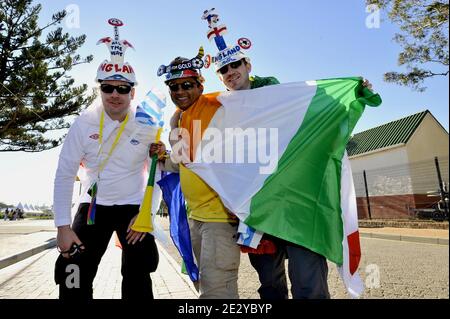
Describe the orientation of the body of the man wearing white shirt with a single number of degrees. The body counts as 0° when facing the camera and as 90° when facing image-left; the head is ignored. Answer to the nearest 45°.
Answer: approximately 0°

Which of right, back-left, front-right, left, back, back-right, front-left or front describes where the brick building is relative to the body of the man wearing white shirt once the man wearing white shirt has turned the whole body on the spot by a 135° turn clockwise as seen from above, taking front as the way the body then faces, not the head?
right
